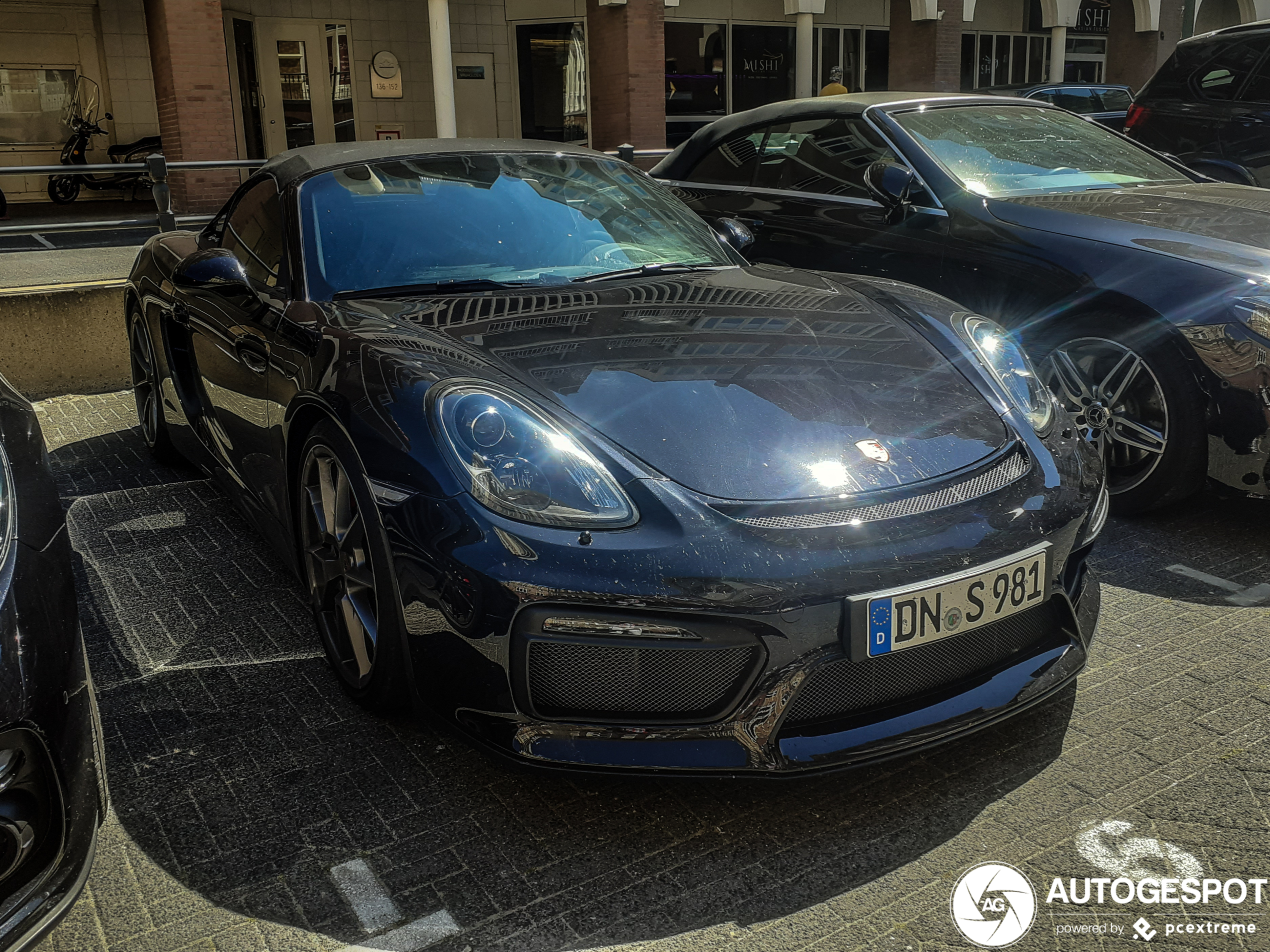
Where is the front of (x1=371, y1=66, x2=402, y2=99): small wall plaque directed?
toward the camera

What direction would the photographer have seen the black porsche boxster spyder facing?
facing the viewer and to the right of the viewer

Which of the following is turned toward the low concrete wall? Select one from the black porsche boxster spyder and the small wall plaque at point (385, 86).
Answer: the small wall plaque

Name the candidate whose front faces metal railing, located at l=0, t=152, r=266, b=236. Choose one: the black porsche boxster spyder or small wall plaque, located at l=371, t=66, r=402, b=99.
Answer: the small wall plaque

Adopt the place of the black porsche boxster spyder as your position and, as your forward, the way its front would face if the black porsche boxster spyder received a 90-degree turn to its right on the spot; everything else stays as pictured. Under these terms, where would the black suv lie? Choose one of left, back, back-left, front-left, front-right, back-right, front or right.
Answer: back

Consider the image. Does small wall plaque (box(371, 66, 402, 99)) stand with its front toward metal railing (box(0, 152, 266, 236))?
yes

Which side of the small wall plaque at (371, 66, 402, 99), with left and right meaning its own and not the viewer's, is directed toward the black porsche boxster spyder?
front

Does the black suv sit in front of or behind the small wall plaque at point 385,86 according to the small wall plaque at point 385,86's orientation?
in front

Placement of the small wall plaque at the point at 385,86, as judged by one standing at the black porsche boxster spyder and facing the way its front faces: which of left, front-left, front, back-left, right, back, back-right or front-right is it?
back-left

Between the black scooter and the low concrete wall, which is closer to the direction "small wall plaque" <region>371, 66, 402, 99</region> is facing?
the low concrete wall

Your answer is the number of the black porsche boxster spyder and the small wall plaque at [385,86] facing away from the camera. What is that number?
0
